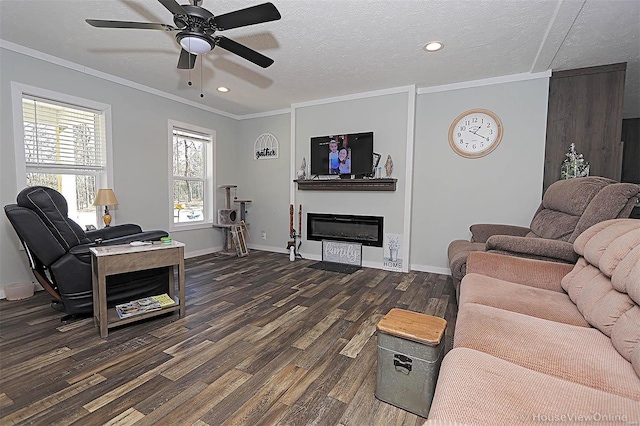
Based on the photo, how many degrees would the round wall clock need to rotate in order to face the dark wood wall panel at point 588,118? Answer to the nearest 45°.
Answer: approximately 90° to its left

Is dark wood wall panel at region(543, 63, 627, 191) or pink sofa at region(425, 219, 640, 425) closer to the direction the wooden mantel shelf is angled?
the pink sofa

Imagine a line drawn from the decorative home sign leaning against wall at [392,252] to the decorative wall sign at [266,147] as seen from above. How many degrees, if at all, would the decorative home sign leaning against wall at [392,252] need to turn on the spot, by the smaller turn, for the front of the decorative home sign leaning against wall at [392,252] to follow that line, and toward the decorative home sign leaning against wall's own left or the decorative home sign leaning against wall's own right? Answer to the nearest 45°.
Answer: approximately 90° to the decorative home sign leaning against wall's own right

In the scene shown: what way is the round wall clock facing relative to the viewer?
toward the camera

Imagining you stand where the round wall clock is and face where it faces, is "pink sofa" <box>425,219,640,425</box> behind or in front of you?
in front

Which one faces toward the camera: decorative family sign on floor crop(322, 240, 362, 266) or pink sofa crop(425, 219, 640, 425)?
the decorative family sign on floor

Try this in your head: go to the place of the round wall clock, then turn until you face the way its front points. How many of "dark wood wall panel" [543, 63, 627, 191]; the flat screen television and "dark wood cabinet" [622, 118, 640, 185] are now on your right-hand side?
1

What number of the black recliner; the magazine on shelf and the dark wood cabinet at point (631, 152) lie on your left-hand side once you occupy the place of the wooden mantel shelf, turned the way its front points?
1

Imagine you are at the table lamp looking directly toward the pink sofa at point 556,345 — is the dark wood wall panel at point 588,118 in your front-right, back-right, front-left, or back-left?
front-left

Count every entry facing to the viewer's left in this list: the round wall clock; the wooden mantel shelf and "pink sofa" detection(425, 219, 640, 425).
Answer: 1

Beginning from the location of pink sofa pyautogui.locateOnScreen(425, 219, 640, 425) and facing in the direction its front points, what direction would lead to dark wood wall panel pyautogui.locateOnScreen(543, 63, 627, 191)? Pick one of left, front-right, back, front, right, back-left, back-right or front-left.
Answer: right

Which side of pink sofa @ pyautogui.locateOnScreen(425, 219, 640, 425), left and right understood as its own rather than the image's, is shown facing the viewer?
left

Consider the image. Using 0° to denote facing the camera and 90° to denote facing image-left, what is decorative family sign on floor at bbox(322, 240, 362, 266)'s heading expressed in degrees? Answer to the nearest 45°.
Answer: approximately 0°

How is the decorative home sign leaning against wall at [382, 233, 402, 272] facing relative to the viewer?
toward the camera
